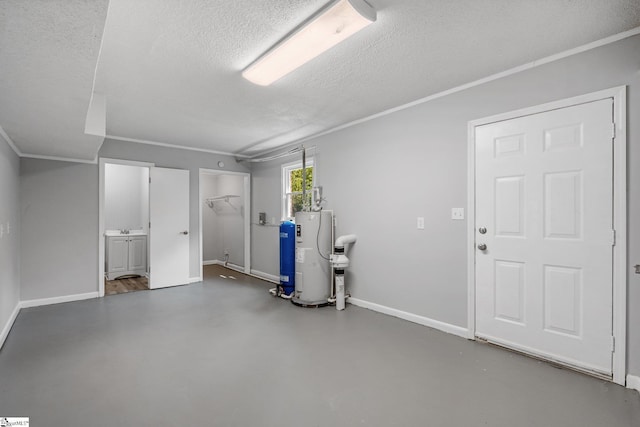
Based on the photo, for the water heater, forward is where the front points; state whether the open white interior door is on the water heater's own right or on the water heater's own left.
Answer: on the water heater's own right

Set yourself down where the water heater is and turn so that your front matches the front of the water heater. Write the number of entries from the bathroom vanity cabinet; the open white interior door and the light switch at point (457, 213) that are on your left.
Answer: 1

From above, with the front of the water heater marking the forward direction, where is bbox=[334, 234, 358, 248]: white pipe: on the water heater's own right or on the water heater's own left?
on the water heater's own left

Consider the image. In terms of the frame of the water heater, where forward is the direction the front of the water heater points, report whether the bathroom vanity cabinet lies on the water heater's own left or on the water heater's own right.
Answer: on the water heater's own right

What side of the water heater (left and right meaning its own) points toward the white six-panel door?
left

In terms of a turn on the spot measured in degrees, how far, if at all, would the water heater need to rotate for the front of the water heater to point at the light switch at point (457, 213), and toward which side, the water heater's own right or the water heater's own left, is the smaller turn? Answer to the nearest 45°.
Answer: approximately 90° to the water heater's own left

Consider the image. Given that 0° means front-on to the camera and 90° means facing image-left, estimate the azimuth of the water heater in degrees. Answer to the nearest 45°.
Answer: approximately 45°

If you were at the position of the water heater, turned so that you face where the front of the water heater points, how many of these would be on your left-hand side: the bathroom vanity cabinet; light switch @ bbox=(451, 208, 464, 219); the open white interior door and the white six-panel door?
2
